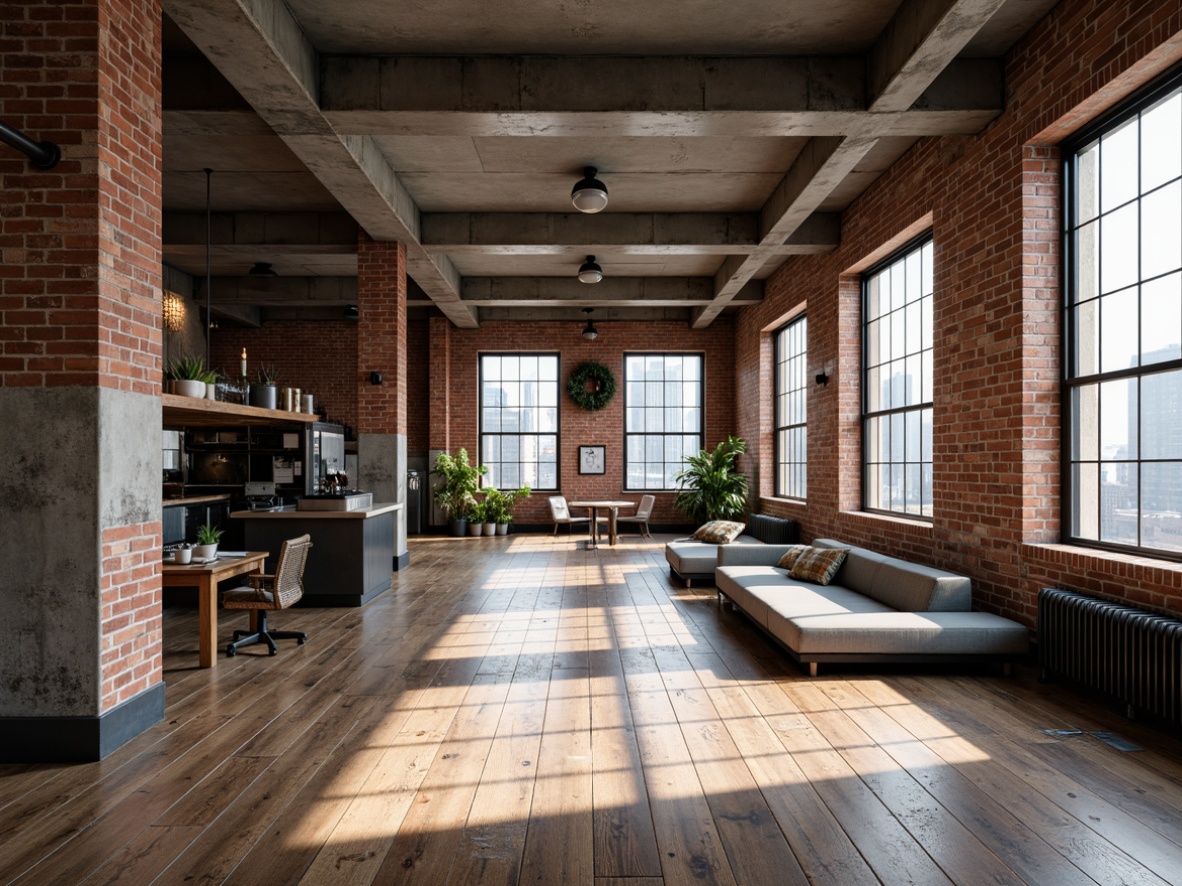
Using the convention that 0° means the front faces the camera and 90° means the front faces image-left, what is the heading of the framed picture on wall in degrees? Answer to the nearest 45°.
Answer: approximately 0°

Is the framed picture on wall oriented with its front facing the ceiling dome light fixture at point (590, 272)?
yes

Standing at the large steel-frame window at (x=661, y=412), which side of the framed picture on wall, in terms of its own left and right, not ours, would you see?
left

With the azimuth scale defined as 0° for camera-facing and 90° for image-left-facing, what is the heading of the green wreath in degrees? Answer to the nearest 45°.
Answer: approximately 0°

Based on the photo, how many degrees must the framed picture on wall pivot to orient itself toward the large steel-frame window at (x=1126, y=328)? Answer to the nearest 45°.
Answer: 0° — it already faces it

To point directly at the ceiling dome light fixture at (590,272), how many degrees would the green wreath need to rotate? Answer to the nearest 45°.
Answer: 0° — it already faces it

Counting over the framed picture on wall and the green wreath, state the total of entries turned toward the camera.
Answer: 2
